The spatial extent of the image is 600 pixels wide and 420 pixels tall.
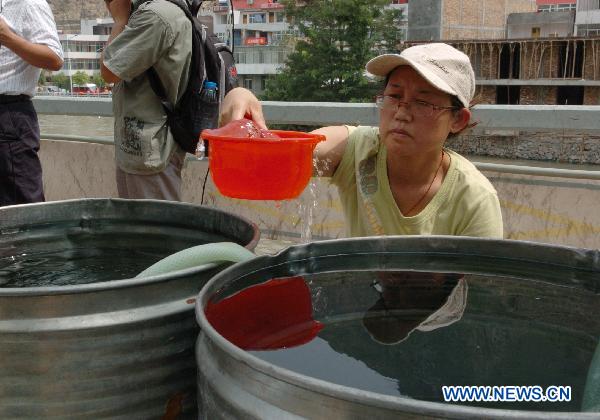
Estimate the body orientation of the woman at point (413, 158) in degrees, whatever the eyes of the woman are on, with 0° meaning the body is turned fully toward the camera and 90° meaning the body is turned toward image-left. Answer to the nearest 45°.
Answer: approximately 45°

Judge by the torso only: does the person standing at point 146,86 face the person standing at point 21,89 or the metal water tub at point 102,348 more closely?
the person standing

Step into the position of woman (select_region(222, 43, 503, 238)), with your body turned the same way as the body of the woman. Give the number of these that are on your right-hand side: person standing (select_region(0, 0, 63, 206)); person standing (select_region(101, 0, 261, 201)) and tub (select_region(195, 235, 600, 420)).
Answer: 2

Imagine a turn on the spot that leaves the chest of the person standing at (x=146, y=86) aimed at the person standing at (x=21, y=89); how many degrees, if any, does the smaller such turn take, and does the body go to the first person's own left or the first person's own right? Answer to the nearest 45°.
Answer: approximately 45° to the first person's own right

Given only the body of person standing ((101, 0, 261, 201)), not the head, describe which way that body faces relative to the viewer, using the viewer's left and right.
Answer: facing to the left of the viewer
